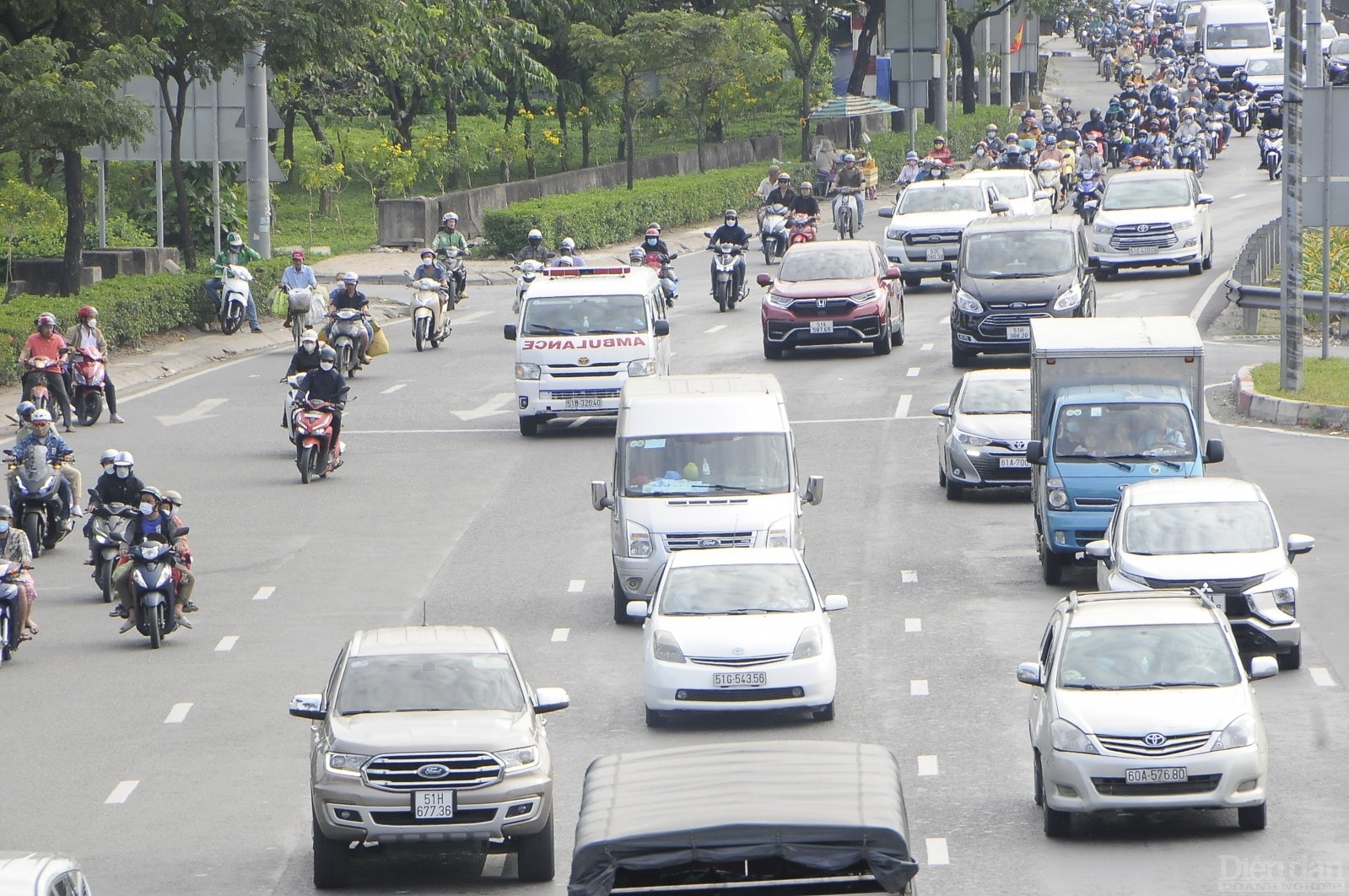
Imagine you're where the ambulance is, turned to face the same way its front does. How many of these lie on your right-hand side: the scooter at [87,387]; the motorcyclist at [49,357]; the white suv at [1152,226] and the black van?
2

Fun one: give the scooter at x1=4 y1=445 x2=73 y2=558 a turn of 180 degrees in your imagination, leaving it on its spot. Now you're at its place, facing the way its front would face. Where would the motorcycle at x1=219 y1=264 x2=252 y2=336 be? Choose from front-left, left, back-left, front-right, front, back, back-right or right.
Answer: front

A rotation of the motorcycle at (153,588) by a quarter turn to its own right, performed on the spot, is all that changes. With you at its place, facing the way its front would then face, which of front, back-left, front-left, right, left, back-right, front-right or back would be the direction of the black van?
back-right

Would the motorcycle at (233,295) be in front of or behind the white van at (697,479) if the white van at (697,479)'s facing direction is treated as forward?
behind

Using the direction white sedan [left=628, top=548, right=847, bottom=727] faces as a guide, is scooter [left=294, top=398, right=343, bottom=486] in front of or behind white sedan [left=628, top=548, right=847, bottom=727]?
behind

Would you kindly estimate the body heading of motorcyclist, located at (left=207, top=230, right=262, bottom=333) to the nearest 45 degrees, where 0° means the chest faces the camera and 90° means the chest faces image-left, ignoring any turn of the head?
approximately 0°
